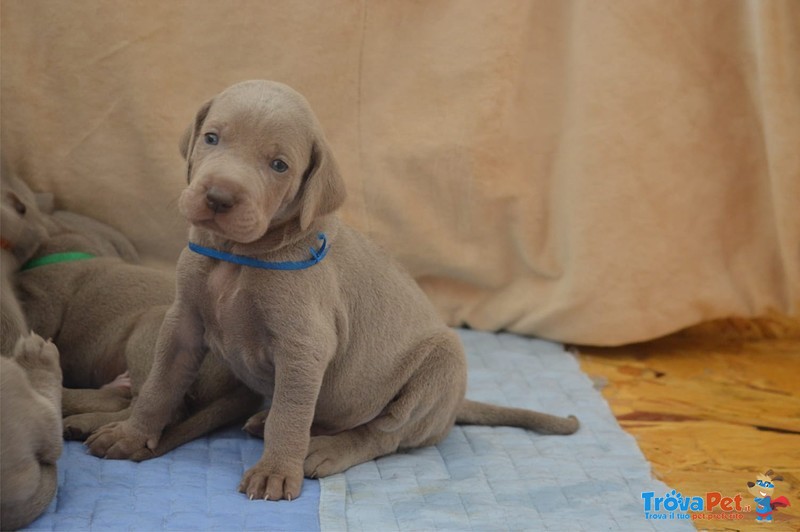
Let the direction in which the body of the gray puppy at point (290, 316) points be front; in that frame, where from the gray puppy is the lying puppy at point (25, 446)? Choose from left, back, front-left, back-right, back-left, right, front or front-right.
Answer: front

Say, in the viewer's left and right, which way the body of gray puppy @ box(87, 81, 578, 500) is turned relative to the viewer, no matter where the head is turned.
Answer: facing the viewer and to the left of the viewer

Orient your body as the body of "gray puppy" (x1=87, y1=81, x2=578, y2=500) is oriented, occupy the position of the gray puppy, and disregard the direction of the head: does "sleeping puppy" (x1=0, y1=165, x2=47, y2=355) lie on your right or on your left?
on your right
